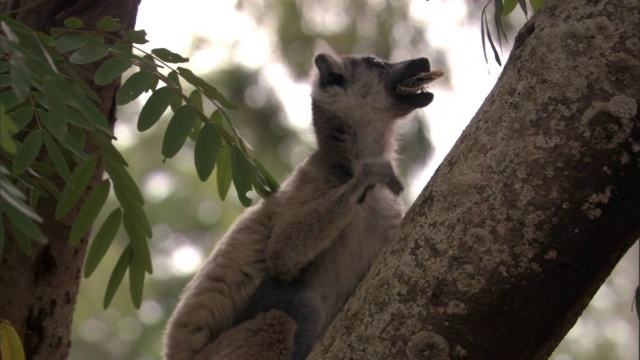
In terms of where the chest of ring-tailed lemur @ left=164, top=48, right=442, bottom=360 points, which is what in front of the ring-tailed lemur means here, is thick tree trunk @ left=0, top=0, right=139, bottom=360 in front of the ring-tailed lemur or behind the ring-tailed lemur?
behind

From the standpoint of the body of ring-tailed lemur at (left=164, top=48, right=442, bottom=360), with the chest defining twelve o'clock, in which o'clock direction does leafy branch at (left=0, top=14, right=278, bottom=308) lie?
The leafy branch is roughly at 4 o'clock from the ring-tailed lemur.
